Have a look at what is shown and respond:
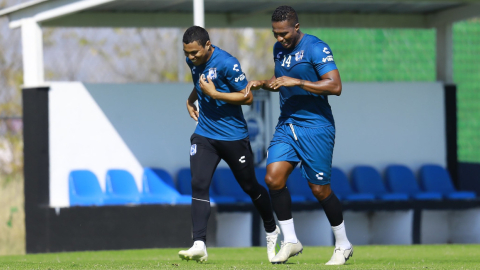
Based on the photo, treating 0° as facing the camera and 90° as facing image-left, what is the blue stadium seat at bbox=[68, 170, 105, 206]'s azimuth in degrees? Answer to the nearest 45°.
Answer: approximately 315°

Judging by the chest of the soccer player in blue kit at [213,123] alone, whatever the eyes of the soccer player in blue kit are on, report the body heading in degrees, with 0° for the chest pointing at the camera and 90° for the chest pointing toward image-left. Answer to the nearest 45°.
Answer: approximately 45°

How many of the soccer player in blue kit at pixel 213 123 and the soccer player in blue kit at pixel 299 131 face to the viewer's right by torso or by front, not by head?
0

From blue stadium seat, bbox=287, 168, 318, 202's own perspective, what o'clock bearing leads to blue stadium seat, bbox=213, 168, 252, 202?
blue stadium seat, bbox=213, 168, 252, 202 is roughly at 4 o'clock from blue stadium seat, bbox=287, 168, 318, 202.

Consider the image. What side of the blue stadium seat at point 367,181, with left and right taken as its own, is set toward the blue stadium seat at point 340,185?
right

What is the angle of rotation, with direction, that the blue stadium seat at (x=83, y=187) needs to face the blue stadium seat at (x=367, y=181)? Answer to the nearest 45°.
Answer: approximately 45° to its left

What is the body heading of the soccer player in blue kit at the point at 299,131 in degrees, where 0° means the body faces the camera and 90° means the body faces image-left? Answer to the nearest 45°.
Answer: approximately 45°

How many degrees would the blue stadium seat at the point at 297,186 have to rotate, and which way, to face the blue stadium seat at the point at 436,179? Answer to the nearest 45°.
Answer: approximately 45° to its left
